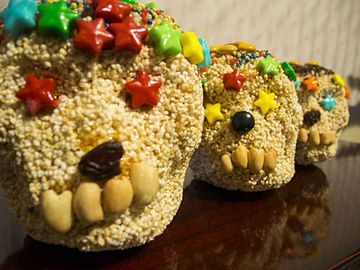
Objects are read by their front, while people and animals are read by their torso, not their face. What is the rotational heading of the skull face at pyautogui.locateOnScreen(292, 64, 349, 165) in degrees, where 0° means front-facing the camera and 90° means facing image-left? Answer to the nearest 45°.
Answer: approximately 0°
